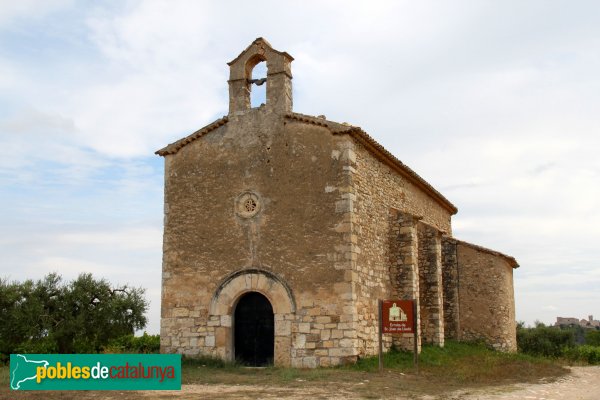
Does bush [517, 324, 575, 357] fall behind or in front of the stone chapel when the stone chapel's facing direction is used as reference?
behind

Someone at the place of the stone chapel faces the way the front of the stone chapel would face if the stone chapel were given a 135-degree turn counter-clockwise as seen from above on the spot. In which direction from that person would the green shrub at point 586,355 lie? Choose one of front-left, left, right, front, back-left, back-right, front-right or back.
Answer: front-left

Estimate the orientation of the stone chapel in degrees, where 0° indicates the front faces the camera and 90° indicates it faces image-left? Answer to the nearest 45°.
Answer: approximately 45°

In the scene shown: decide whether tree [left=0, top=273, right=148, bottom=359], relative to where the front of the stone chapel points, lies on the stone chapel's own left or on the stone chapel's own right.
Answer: on the stone chapel's own right

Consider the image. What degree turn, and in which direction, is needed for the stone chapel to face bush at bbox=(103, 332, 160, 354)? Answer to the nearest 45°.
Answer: approximately 90° to its right

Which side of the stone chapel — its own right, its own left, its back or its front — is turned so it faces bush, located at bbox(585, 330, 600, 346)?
back
